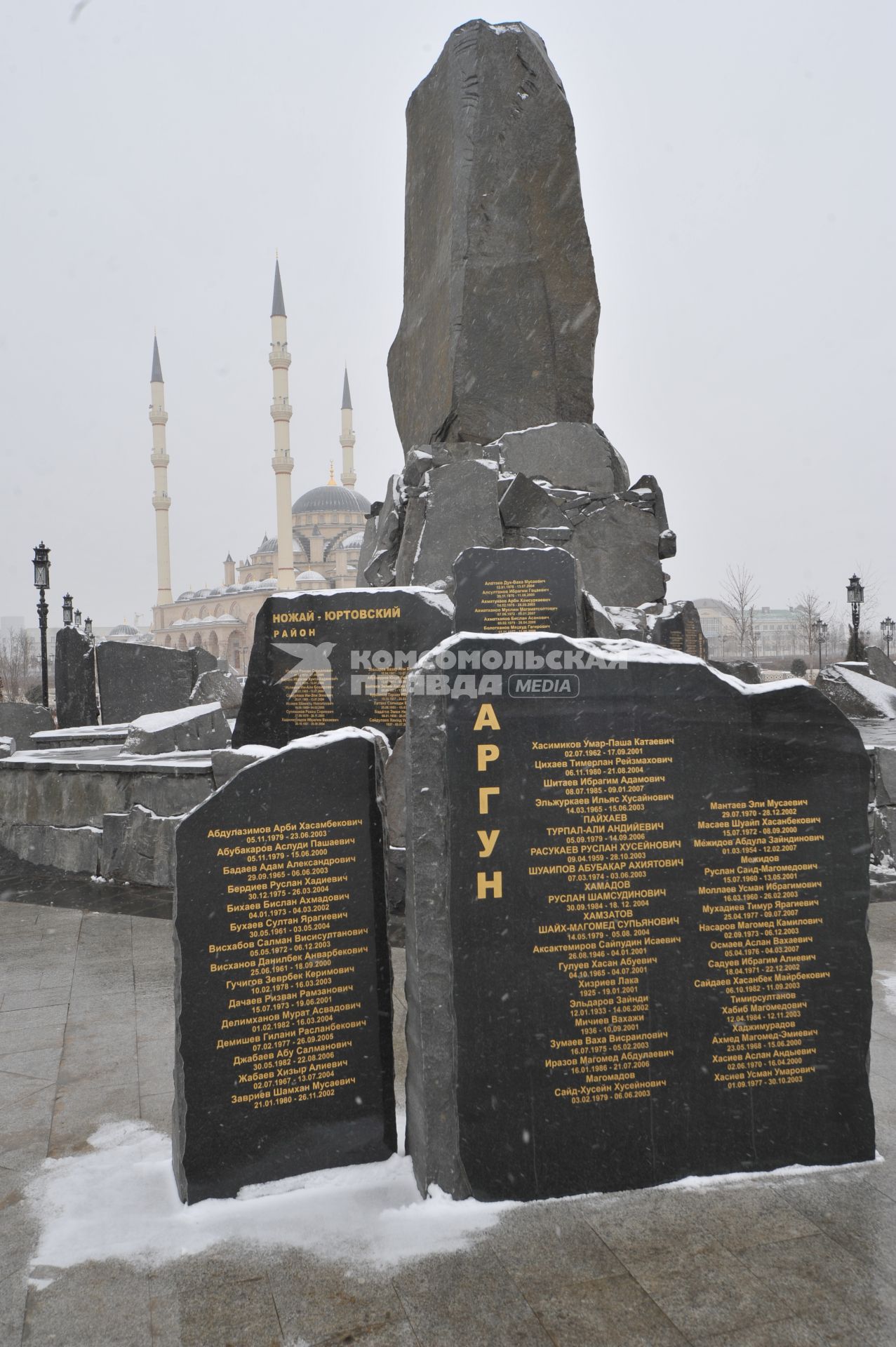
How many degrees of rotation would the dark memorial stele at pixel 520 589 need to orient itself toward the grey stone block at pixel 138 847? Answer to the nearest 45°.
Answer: approximately 90° to its right

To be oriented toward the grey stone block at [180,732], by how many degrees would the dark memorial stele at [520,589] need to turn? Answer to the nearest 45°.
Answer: approximately 90° to its right

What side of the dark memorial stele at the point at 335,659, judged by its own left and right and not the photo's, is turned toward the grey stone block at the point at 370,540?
back

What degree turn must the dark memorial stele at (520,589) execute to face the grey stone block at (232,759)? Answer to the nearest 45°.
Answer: approximately 45° to its right

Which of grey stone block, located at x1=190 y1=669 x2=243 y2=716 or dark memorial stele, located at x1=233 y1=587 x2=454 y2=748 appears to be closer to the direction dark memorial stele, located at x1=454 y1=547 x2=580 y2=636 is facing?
the dark memorial stele

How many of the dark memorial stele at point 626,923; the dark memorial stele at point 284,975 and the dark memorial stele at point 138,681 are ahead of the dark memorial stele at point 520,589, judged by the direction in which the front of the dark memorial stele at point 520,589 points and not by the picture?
2

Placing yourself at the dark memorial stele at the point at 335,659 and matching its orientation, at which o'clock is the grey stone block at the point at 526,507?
The grey stone block is roughly at 7 o'clock from the dark memorial stele.

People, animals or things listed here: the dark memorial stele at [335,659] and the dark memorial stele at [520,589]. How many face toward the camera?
2

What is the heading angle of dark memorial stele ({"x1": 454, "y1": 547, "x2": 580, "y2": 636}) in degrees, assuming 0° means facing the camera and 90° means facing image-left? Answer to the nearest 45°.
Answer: approximately 0°

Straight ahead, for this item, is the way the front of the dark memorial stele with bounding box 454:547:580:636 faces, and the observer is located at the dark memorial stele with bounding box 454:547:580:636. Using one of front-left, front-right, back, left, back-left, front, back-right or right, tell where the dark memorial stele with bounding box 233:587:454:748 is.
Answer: front-right

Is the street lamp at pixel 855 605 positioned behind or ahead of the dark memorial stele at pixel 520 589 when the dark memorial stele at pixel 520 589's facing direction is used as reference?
behind

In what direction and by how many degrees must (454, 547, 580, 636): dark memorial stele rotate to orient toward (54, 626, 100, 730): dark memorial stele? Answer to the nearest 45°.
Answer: approximately 135° to its right

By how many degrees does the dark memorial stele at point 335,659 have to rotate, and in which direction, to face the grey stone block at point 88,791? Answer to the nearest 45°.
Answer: approximately 135° to its right
